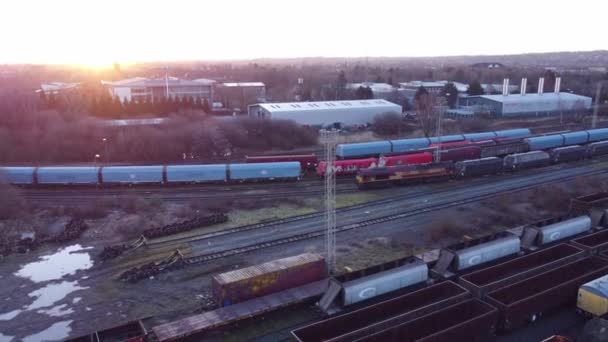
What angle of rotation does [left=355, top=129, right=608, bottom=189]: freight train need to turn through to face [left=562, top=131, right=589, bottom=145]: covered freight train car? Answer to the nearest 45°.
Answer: approximately 180°

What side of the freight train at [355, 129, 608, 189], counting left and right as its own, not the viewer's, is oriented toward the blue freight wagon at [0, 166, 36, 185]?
front

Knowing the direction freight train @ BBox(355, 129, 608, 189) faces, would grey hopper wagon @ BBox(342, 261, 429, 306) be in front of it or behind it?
in front

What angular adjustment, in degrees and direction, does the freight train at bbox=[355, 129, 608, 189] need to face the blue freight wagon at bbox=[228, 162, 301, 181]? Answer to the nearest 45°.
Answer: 0° — it already faces it

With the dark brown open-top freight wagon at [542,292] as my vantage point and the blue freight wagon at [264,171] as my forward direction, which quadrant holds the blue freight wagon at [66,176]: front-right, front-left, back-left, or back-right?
front-left

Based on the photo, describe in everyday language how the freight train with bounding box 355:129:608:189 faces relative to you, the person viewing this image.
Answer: facing the viewer and to the left of the viewer

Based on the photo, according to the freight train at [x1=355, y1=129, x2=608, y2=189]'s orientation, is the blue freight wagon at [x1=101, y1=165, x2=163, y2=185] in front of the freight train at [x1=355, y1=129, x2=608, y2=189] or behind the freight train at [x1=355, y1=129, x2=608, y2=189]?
in front

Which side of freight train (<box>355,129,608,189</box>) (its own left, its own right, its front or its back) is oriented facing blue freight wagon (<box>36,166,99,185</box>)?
front

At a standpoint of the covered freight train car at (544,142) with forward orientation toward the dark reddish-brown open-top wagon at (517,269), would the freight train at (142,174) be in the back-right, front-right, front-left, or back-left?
front-right

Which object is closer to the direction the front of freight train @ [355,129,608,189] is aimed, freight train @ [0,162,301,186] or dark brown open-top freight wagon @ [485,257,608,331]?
the freight train

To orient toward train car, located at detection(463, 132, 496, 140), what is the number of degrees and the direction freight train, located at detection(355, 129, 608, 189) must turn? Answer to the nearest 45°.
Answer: approximately 135° to its right
